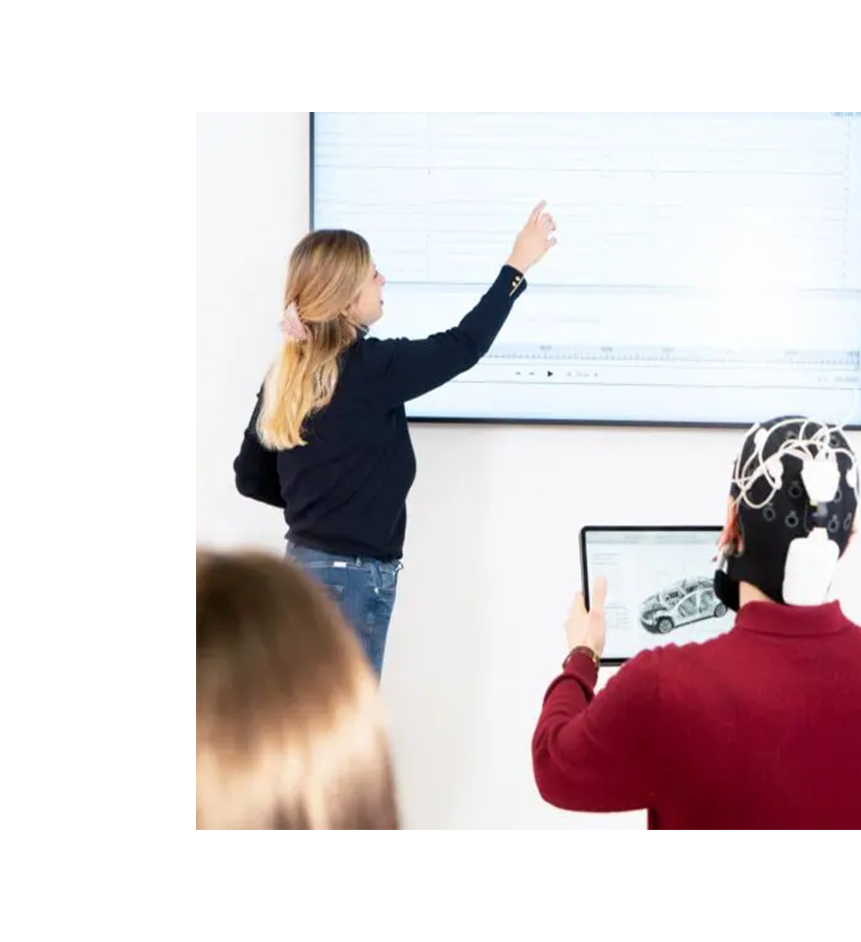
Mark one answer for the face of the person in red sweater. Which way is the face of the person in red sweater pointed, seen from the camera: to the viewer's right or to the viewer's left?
to the viewer's left

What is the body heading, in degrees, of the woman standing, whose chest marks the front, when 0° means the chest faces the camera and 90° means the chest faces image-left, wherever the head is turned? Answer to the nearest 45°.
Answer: approximately 225°

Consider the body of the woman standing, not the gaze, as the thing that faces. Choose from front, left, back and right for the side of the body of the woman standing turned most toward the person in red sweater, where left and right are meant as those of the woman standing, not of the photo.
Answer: right

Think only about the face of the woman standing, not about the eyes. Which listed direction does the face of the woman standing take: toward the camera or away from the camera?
away from the camera
